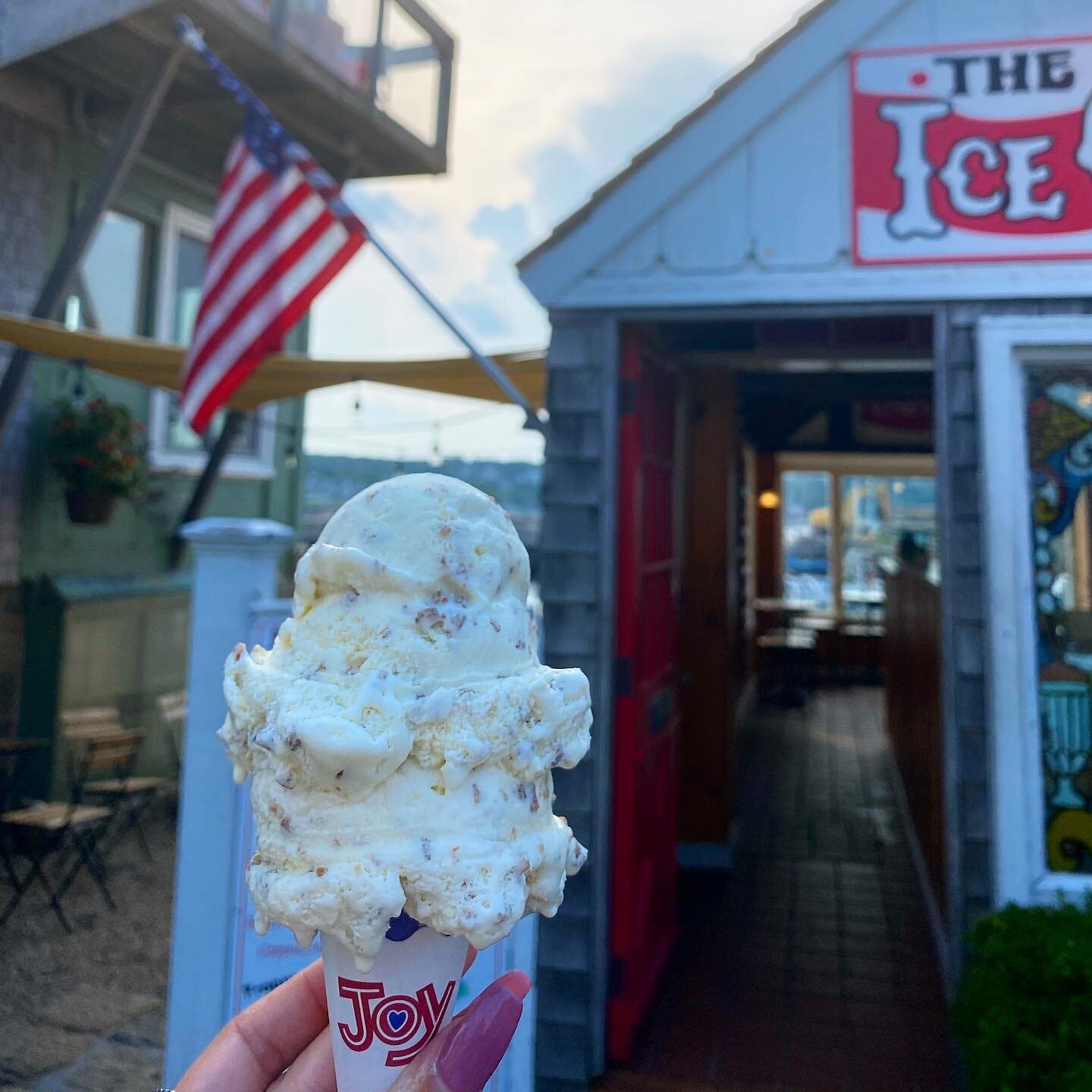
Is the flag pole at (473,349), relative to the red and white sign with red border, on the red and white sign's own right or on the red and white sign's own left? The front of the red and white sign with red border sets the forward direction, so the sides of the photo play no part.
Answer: on the red and white sign's own right

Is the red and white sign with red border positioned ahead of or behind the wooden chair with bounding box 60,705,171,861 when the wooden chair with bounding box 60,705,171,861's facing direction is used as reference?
ahead

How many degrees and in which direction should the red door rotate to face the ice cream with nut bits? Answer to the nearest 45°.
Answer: approximately 90° to its right

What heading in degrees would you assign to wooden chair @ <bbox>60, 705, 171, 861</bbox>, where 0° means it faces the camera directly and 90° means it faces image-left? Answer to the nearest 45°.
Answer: approximately 315°

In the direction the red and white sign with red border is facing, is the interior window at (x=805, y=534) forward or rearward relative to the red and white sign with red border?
rearward

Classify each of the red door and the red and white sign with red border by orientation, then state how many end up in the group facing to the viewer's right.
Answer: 1

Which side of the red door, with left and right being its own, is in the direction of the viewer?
right

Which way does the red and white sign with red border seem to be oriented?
toward the camera

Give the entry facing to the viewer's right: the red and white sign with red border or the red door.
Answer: the red door

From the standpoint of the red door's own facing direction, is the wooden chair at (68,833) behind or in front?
behind
